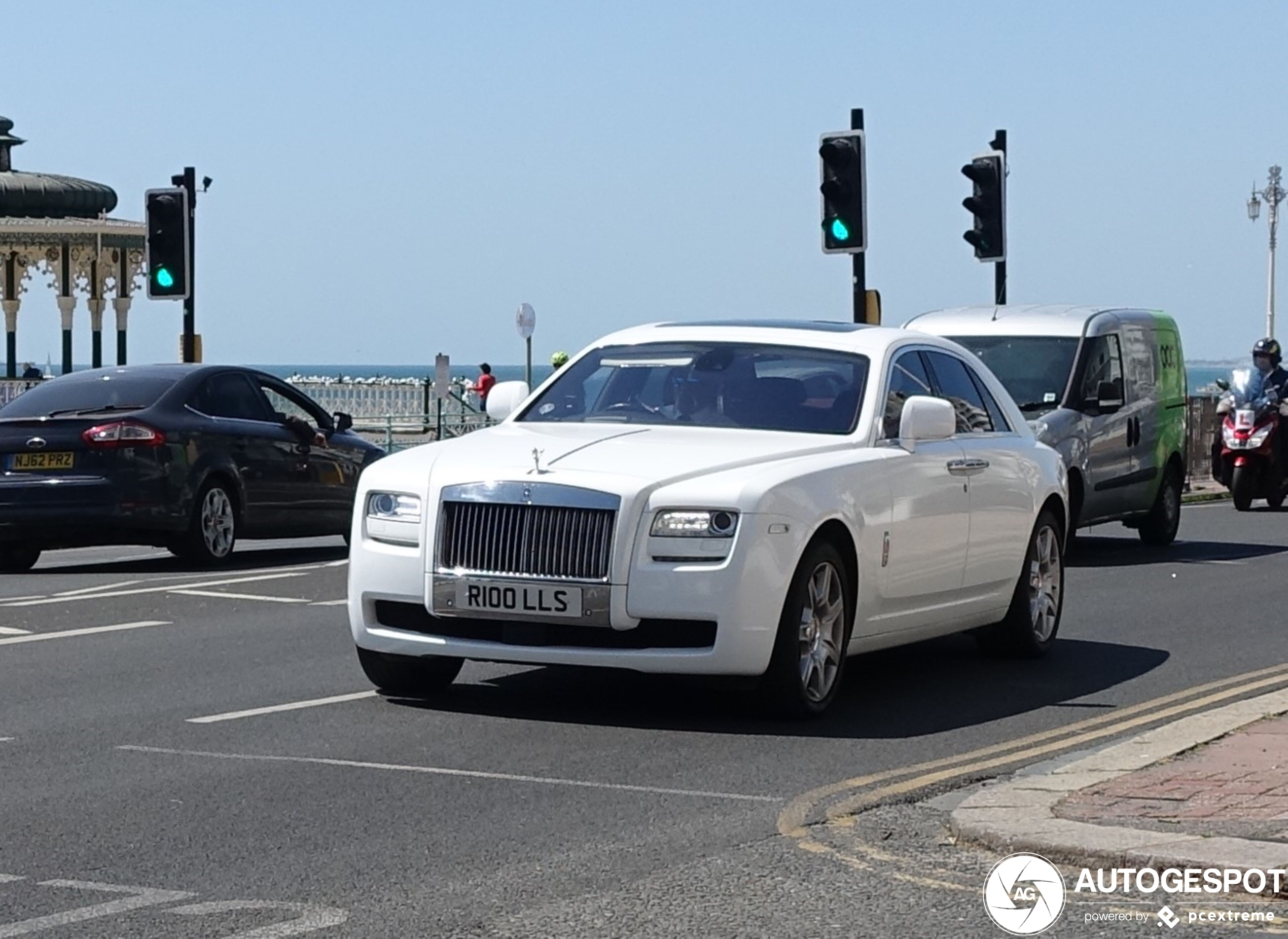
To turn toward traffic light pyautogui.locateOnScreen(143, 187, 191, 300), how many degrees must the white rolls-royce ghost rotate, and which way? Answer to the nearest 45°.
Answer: approximately 135° to its right

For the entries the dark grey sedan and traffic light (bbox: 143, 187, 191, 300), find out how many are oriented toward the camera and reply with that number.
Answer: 1

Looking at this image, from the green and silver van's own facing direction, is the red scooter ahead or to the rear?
to the rear

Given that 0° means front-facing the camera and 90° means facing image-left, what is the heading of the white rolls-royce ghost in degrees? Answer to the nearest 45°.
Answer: approximately 45°

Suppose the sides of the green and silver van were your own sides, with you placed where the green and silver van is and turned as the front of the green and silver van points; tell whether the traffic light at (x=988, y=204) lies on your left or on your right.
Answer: on your right

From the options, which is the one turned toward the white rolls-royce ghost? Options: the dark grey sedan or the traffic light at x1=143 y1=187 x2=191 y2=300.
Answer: the traffic light

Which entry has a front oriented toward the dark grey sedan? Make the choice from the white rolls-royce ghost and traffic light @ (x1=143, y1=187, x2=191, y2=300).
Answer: the traffic light

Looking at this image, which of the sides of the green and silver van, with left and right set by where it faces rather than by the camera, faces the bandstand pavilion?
right

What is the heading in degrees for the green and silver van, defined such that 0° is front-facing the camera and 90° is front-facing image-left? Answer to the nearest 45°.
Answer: approximately 45°

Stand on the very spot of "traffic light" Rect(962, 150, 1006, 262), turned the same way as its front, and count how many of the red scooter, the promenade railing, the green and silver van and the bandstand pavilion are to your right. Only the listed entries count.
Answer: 2

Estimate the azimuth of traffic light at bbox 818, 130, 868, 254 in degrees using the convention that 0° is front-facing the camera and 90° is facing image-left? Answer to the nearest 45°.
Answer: approximately 45°
